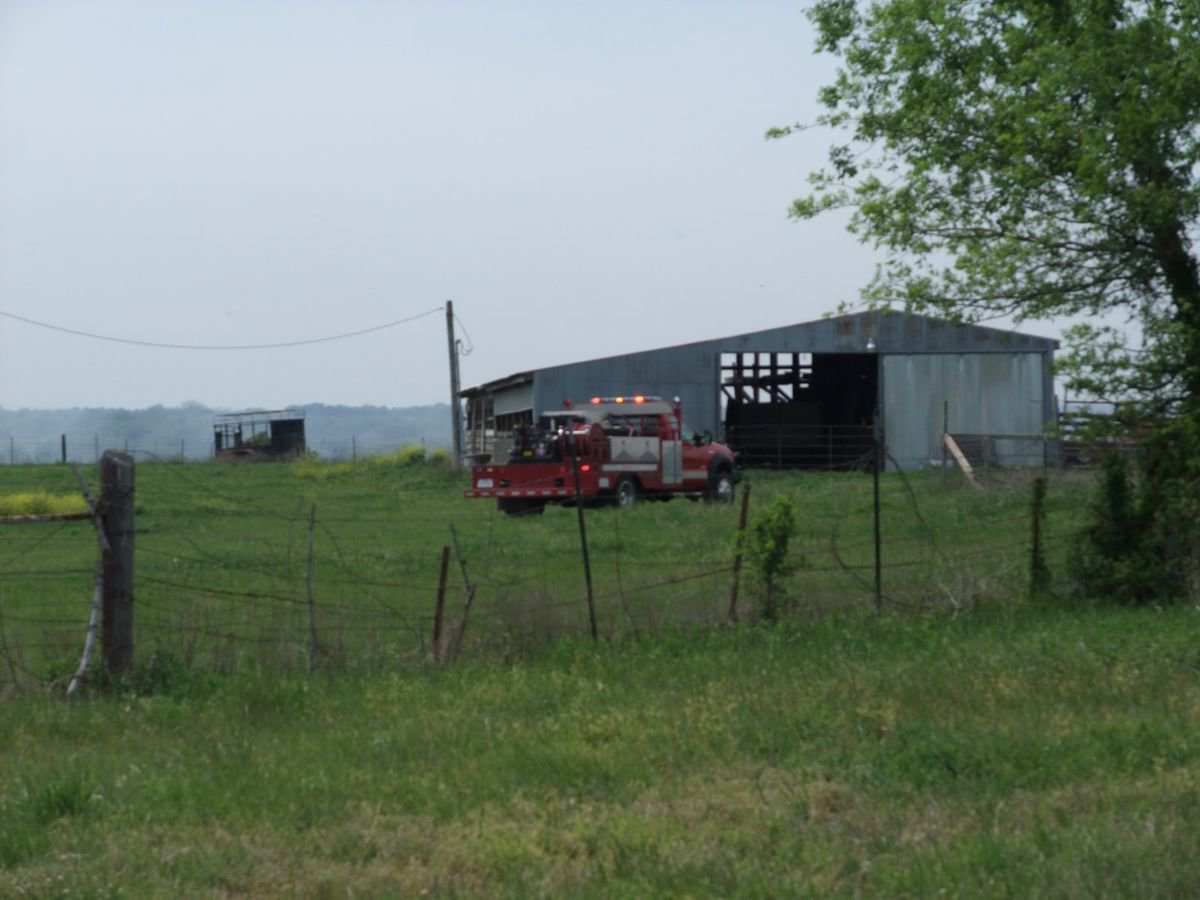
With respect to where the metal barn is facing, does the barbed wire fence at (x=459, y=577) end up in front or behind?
in front

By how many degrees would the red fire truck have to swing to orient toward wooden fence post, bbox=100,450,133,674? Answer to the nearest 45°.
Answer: approximately 135° to its right

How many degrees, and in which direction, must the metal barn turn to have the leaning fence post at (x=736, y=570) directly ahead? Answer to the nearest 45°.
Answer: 0° — it already faces it

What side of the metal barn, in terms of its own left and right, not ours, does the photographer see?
front

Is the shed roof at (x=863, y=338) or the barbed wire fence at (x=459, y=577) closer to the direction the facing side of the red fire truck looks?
the shed roof

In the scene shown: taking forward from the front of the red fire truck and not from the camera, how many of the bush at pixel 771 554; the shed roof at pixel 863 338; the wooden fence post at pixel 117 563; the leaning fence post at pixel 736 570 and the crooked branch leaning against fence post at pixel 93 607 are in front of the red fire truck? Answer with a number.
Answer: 1

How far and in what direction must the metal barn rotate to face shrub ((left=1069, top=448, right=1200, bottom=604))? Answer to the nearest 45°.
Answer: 0° — it already faces it

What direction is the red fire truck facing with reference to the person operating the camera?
facing away from the viewer and to the right of the viewer

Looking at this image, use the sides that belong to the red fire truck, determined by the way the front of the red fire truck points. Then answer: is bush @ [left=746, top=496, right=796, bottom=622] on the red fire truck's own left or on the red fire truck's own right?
on the red fire truck's own right

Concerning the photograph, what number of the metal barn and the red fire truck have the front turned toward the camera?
1

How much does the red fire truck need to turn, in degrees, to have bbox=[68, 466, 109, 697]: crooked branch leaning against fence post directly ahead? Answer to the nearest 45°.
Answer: approximately 135° to its right

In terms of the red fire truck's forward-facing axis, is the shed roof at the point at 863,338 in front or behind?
in front

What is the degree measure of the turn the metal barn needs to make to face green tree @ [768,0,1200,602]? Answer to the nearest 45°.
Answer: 0° — it already faces it
